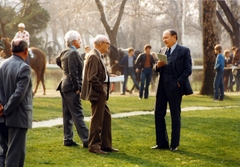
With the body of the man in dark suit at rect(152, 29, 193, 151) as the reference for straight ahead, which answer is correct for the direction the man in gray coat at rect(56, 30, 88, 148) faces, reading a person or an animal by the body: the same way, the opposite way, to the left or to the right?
the opposite way

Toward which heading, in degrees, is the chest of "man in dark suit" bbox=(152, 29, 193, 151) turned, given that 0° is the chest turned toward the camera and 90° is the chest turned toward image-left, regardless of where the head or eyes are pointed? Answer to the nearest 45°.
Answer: approximately 45°

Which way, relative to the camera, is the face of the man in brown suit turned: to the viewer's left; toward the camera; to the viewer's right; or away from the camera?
to the viewer's right

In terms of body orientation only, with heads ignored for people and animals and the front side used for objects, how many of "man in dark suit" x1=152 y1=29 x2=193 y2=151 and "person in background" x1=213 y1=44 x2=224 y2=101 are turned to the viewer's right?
0

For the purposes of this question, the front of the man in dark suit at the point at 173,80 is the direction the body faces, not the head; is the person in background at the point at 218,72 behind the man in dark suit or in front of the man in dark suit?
behind

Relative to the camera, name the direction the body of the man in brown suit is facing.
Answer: to the viewer's right
